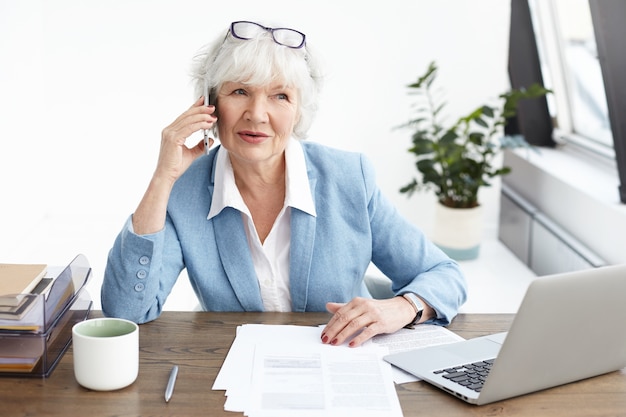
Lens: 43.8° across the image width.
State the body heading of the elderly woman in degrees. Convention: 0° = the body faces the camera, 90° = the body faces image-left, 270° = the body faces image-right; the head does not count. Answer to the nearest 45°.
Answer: approximately 0°

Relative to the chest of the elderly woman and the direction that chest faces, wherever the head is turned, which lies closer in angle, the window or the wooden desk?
the wooden desk

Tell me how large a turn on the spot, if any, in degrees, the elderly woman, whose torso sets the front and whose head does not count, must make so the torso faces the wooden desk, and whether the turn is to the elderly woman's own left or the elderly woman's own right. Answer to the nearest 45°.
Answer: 0° — they already face it

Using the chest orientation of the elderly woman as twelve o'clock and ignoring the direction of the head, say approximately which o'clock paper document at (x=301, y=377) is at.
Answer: The paper document is roughly at 12 o'clock from the elderly woman.

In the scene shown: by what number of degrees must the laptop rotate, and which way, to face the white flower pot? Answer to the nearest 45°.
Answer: approximately 45° to its right

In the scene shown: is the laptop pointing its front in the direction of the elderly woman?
yes

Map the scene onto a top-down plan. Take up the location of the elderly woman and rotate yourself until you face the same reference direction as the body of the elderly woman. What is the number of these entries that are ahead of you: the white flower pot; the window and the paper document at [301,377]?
1

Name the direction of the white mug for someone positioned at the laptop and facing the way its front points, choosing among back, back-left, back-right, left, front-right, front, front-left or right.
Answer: front-left

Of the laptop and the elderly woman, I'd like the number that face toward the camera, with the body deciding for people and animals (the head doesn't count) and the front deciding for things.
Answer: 1

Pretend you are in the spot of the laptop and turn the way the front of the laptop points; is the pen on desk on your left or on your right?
on your left

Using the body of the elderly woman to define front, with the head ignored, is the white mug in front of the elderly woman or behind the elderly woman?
in front

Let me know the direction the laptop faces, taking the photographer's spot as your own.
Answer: facing away from the viewer and to the left of the viewer
